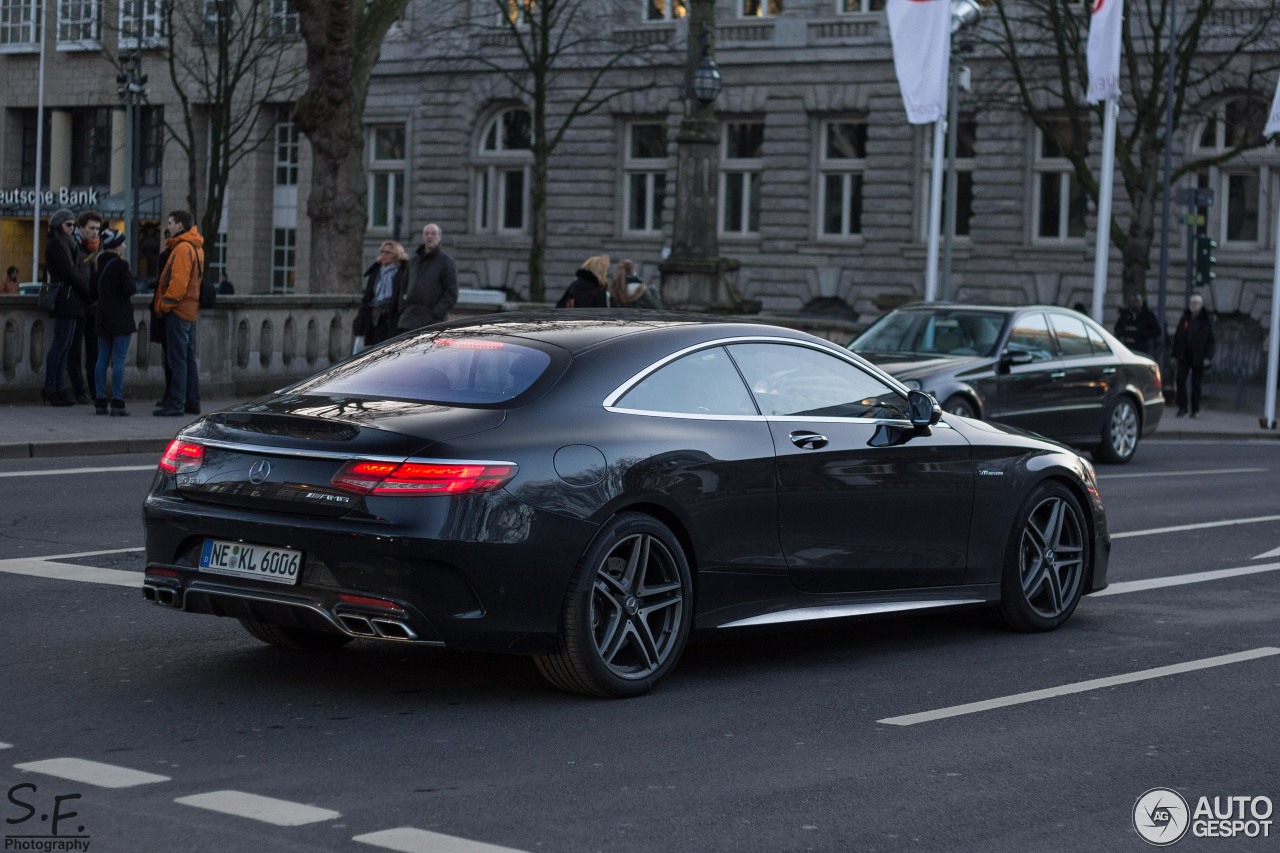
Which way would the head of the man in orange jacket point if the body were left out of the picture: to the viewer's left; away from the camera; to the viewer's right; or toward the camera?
to the viewer's left

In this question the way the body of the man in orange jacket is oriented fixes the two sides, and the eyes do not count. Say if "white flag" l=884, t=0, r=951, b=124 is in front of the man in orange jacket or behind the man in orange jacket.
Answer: behind

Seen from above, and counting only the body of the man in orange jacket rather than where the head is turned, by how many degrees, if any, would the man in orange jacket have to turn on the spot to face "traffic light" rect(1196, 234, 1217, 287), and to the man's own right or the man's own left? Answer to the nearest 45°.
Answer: approximately 135° to the man's own right

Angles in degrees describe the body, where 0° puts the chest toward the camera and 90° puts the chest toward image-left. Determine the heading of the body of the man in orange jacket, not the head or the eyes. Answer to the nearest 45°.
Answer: approximately 90°

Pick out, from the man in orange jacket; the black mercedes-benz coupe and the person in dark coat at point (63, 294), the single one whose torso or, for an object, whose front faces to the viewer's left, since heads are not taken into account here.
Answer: the man in orange jacket

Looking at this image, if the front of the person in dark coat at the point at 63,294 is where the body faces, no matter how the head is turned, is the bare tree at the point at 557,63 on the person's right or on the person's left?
on the person's left
